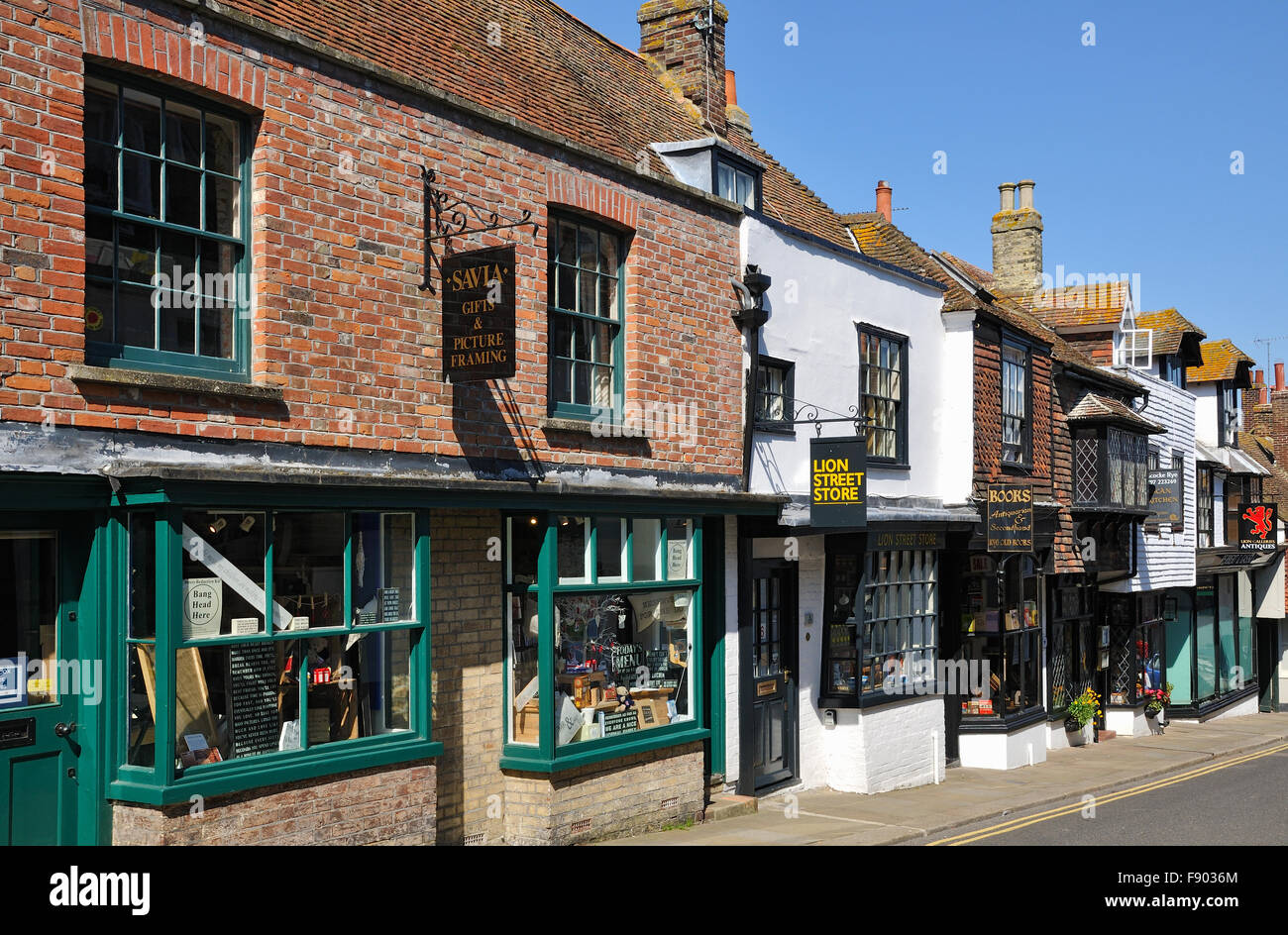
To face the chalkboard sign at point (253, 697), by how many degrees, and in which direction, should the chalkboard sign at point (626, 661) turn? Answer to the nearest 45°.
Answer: approximately 90° to its right

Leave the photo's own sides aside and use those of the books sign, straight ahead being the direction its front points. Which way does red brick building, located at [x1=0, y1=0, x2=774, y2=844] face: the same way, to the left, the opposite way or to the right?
to the left

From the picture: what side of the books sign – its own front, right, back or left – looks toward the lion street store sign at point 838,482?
front

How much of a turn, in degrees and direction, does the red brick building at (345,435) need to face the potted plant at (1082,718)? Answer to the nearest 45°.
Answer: approximately 90° to its left

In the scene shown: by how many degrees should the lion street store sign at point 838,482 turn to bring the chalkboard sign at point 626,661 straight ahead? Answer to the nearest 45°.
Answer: approximately 45° to its right

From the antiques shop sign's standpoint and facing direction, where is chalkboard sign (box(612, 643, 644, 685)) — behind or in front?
in front

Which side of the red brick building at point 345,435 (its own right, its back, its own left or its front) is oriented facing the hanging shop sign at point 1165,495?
left

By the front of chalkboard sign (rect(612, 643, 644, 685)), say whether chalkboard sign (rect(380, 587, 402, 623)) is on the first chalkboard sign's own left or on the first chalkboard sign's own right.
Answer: on the first chalkboard sign's own right

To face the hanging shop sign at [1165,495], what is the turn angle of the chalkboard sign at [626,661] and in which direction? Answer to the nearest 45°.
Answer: approximately 90° to its left

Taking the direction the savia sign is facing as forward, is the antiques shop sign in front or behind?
behind

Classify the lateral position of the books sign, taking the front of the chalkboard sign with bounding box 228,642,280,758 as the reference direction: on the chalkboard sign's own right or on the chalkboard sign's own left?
on the chalkboard sign's own left

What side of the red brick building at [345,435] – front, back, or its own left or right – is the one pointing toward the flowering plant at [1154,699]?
left
